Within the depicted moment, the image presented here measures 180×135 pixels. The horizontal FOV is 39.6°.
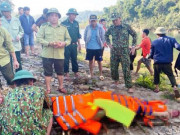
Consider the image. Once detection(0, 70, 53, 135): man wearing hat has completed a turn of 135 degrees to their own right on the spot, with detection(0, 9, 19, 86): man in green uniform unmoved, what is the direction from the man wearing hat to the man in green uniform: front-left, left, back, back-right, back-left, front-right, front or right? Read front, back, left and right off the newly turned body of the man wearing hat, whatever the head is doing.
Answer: back-left

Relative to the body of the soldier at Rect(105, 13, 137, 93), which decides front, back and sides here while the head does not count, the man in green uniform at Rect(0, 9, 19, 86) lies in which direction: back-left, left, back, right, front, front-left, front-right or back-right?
front-right

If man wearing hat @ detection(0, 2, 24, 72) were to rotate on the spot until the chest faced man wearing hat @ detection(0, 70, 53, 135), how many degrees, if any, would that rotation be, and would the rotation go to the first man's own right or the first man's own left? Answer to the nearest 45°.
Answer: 0° — they already face them

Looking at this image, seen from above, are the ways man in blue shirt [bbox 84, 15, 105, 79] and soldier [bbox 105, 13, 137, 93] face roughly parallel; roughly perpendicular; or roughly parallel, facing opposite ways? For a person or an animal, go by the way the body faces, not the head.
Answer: roughly parallel

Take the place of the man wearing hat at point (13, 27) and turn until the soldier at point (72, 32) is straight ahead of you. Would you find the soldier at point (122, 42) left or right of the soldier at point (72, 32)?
right

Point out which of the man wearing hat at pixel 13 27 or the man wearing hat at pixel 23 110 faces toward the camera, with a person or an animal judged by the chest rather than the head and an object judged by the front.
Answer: the man wearing hat at pixel 13 27

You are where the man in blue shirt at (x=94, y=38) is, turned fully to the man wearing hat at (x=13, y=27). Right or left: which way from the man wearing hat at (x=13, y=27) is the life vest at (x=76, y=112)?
left

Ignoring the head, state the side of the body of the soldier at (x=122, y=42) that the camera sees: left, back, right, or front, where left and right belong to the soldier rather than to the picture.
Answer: front

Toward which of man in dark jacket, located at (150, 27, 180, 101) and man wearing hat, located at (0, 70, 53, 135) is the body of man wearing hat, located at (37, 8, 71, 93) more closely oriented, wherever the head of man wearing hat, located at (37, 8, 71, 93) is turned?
the man wearing hat

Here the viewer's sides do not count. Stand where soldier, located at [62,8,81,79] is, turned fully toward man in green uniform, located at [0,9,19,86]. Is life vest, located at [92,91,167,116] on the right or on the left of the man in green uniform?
left

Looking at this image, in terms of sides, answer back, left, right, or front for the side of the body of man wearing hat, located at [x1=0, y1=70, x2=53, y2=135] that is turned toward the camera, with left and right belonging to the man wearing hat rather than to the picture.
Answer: back

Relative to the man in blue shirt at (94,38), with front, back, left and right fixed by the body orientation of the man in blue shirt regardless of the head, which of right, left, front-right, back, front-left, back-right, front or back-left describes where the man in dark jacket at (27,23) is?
back-right

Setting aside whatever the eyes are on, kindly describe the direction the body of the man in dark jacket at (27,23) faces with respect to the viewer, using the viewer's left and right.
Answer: facing the viewer

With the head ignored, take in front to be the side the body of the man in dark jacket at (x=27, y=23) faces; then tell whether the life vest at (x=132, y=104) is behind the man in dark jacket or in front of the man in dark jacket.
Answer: in front

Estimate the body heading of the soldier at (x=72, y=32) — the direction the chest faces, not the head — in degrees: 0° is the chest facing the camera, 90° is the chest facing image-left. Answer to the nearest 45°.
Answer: approximately 0°
